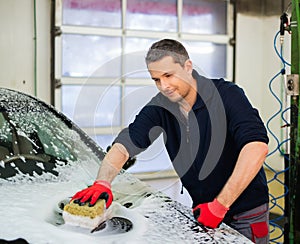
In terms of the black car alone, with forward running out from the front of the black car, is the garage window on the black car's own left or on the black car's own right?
on the black car's own left

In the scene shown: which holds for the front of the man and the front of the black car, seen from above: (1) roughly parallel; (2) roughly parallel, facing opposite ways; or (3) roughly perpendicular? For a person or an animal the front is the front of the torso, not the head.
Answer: roughly perpendicular

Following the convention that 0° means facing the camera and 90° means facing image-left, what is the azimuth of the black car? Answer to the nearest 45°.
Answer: approximately 315°

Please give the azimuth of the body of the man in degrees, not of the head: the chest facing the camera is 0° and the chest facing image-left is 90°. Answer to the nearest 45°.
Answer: approximately 45°

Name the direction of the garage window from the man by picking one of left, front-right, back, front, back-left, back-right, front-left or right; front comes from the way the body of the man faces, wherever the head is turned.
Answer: back-right
